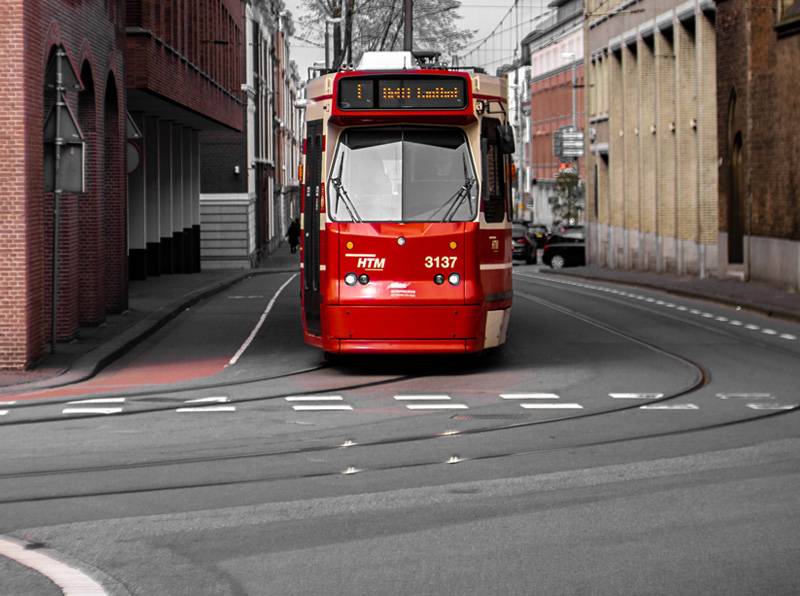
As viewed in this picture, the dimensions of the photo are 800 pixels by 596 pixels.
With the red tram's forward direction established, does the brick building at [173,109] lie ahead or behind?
behind

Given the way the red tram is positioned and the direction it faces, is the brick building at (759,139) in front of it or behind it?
behind

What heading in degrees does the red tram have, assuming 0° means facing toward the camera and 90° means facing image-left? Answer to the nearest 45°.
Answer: approximately 0°
